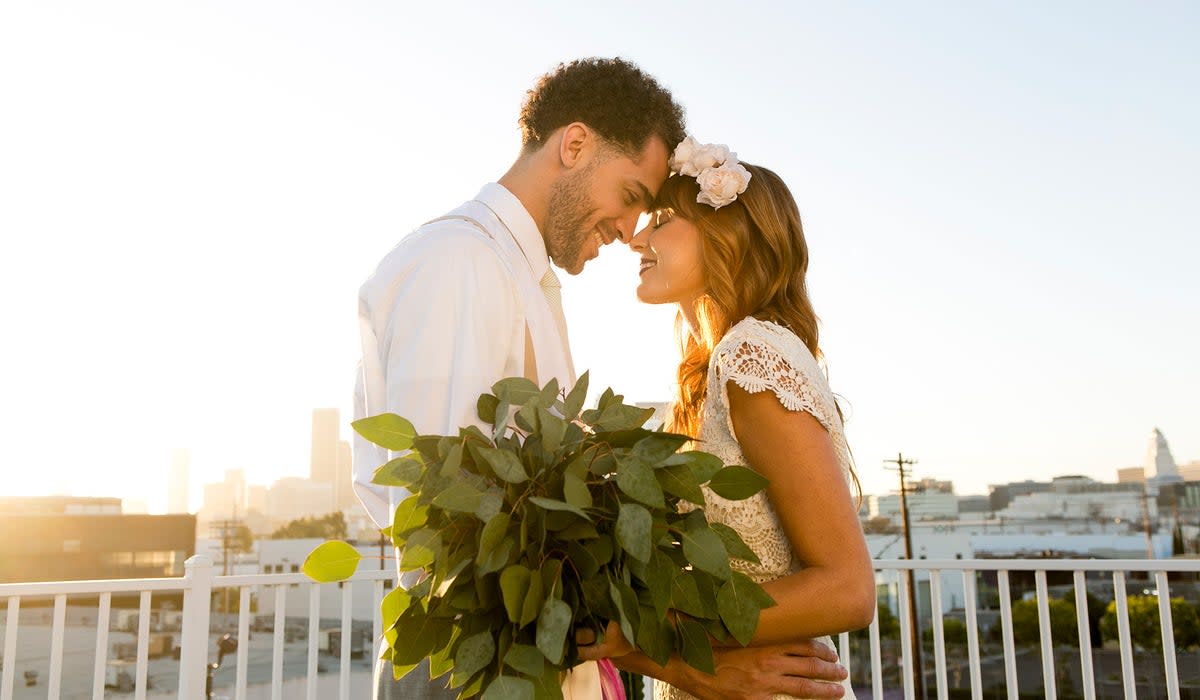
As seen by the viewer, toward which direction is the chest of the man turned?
to the viewer's right

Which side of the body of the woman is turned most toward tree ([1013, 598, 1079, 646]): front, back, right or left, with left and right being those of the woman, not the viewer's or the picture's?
right

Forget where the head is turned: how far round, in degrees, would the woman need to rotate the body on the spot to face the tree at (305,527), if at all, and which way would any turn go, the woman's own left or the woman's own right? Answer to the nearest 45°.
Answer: approximately 45° to the woman's own right

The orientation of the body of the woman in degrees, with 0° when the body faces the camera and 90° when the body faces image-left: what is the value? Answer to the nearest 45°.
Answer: approximately 90°

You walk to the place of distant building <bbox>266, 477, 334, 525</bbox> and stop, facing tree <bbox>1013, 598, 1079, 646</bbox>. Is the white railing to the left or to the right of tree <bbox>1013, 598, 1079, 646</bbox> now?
right

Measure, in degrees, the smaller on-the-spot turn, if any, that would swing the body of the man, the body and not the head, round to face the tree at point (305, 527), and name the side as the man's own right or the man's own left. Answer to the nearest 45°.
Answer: approximately 90° to the man's own left

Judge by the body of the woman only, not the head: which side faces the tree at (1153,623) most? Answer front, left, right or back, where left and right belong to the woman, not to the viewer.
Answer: right

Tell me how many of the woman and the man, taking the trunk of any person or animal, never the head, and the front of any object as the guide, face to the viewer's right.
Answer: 1

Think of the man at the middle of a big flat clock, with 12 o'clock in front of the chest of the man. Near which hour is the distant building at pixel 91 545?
The distant building is roughly at 8 o'clock from the man.

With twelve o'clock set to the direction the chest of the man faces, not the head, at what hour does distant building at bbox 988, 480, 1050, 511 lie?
The distant building is roughly at 10 o'clock from the man.

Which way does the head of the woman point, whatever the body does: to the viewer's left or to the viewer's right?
to the viewer's left

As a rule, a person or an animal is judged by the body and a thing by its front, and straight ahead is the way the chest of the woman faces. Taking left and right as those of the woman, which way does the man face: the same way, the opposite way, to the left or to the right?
the opposite way
